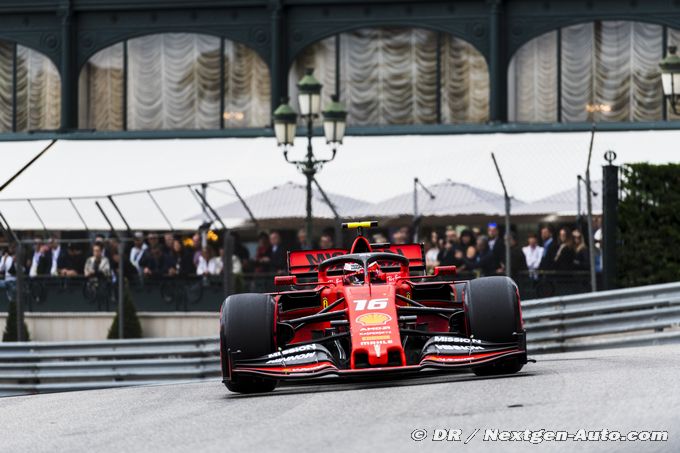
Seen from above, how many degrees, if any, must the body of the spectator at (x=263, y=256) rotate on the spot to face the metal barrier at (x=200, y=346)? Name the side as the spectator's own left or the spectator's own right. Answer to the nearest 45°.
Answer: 0° — they already face it

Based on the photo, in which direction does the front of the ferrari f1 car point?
toward the camera

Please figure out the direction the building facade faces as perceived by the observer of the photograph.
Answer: facing the viewer

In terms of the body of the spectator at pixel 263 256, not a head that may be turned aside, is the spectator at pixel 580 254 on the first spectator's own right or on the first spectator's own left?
on the first spectator's own left

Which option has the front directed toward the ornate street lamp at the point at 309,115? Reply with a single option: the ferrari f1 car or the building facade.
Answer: the building facade

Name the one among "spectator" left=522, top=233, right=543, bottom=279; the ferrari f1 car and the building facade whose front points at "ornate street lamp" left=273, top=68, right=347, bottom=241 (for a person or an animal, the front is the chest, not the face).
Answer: the building facade

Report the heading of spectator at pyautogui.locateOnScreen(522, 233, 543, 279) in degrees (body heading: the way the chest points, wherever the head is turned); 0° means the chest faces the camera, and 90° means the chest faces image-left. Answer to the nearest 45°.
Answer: approximately 0°
